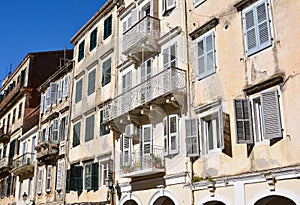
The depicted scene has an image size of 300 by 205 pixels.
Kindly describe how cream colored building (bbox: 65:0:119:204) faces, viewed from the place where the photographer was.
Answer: facing the viewer and to the left of the viewer

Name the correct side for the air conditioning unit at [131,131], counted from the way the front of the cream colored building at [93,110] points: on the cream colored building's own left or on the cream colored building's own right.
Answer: on the cream colored building's own left

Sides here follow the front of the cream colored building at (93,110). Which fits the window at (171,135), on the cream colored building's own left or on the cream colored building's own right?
on the cream colored building's own left

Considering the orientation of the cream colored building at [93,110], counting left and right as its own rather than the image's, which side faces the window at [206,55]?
left

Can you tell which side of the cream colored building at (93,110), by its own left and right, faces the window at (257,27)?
left
